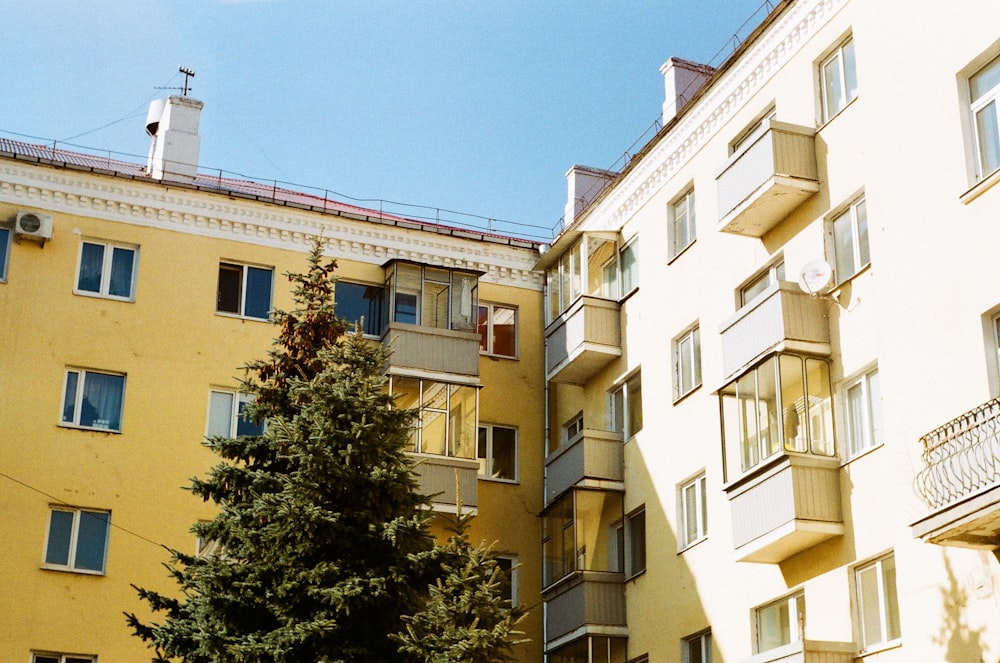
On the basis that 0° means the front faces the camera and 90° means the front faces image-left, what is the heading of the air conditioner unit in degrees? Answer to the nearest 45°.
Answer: approximately 0°
